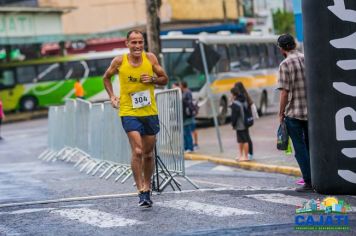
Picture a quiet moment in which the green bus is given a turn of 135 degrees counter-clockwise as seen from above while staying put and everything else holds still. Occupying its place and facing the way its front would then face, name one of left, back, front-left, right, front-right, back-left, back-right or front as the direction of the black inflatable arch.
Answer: front-right

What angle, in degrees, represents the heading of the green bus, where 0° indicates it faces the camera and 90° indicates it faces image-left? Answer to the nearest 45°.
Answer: approximately 90°

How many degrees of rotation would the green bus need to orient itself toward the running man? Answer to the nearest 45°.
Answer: approximately 90° to its left

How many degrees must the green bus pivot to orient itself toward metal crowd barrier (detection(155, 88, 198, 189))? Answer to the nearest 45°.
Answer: approximately 90° to its left

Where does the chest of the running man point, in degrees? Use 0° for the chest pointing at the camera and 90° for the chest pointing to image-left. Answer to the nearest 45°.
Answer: approximately 0°

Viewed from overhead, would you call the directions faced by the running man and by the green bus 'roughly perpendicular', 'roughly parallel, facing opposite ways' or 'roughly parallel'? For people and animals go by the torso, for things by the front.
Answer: roughly perpendicular

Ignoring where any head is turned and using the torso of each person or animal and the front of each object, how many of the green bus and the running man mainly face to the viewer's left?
1
